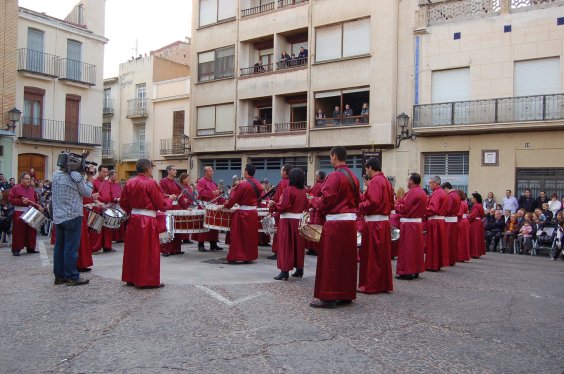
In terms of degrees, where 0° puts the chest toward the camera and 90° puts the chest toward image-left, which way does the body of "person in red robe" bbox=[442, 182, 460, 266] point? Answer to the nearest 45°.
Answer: approximately 90°

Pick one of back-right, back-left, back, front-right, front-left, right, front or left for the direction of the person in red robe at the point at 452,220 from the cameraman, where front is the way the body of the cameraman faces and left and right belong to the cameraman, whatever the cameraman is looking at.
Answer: front-right

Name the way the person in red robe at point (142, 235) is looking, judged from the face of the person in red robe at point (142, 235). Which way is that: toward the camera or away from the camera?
away from the camera

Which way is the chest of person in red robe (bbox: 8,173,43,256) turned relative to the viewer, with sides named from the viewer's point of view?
facing the viewer and to the right of the viewer

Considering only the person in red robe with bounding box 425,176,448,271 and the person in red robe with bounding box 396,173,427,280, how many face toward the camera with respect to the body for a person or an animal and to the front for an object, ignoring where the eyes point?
0

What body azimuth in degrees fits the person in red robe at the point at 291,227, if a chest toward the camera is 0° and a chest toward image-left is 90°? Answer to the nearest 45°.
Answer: approximately 135°

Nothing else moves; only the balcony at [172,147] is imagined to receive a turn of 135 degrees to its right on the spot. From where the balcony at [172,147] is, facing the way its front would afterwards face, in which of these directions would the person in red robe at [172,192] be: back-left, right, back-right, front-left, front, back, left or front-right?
back-left

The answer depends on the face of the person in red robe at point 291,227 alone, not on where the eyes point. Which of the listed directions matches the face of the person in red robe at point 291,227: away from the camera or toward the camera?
away from the camera

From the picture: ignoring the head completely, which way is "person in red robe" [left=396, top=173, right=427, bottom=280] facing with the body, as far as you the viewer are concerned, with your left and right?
facing to the left of the viewer

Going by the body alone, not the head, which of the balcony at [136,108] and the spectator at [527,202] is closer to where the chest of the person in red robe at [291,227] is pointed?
the balcony

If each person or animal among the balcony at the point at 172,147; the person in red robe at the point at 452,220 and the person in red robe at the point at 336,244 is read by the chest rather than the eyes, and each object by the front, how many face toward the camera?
1

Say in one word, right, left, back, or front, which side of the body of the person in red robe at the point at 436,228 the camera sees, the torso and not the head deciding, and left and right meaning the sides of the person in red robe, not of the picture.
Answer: left

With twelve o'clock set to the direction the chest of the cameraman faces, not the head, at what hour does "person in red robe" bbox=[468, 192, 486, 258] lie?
The person in red robe is roughly at 1 o'clock from the cameraman.

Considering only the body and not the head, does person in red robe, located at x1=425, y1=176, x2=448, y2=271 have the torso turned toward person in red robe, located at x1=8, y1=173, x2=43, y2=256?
yes

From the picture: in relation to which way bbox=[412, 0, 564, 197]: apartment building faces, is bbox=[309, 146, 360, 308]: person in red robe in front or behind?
in front
